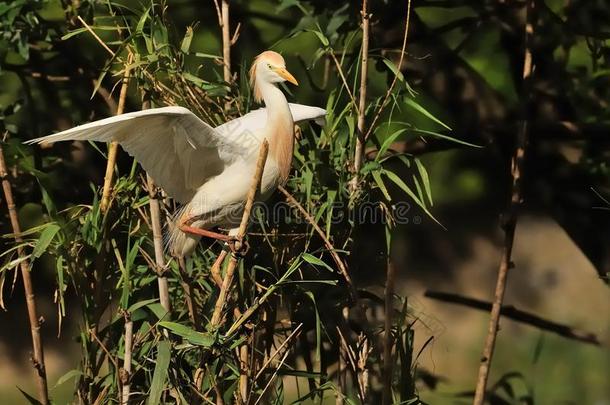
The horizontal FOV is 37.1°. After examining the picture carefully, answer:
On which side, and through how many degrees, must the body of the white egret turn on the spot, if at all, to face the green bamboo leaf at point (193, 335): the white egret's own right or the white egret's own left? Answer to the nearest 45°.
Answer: approximately 45° to the white egret's own right

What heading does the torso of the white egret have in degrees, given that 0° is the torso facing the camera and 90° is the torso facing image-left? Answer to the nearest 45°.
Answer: approximately 315°

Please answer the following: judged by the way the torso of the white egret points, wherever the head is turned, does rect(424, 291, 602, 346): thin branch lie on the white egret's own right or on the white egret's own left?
on the white egret's own left

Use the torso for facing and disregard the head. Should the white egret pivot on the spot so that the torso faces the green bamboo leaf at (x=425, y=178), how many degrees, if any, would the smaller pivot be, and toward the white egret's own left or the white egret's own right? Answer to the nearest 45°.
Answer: approximately 45° to the white egret's own left
